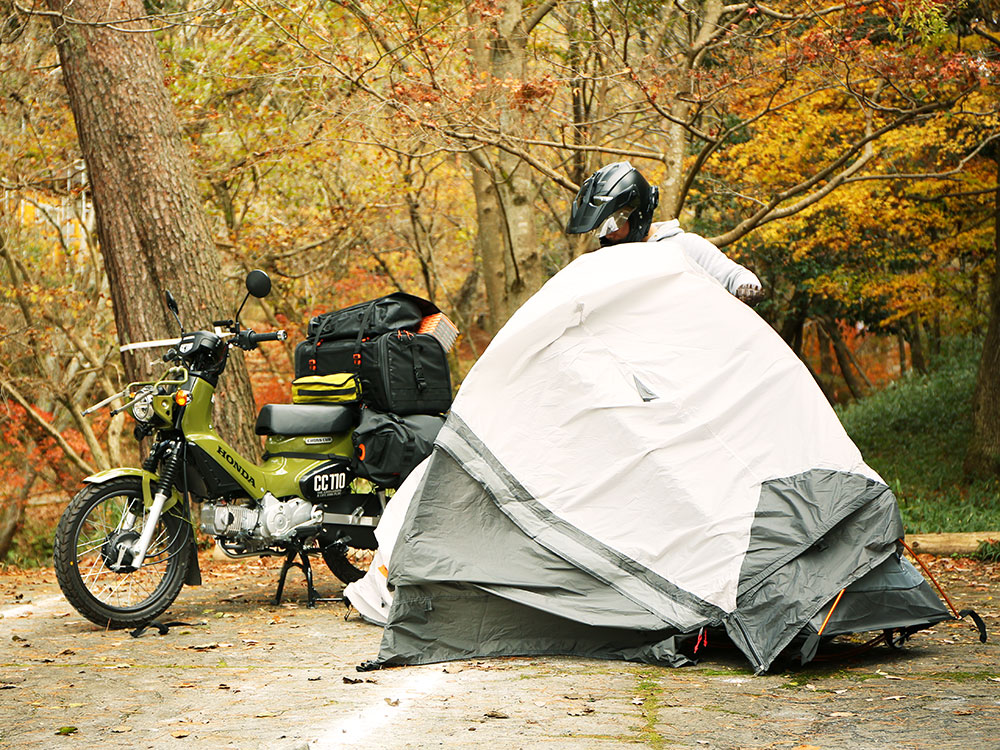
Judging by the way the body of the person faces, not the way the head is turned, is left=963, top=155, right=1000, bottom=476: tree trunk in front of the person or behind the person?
behind

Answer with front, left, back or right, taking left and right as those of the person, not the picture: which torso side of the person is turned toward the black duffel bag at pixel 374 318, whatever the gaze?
right

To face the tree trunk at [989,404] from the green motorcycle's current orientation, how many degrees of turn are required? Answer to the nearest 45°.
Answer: approximately 180°

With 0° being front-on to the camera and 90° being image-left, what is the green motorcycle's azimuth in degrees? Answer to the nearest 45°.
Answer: approximately 45°

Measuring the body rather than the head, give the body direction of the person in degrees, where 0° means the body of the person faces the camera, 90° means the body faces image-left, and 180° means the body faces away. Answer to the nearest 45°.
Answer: approximately 45°

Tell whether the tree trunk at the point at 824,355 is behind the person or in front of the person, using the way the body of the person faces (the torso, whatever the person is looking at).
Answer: behind

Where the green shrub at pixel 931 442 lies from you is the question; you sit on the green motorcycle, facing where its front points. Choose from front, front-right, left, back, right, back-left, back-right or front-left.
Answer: back

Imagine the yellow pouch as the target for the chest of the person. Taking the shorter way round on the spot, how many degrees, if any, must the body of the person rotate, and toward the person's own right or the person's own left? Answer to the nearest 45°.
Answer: approximately 45° to the person's own right
